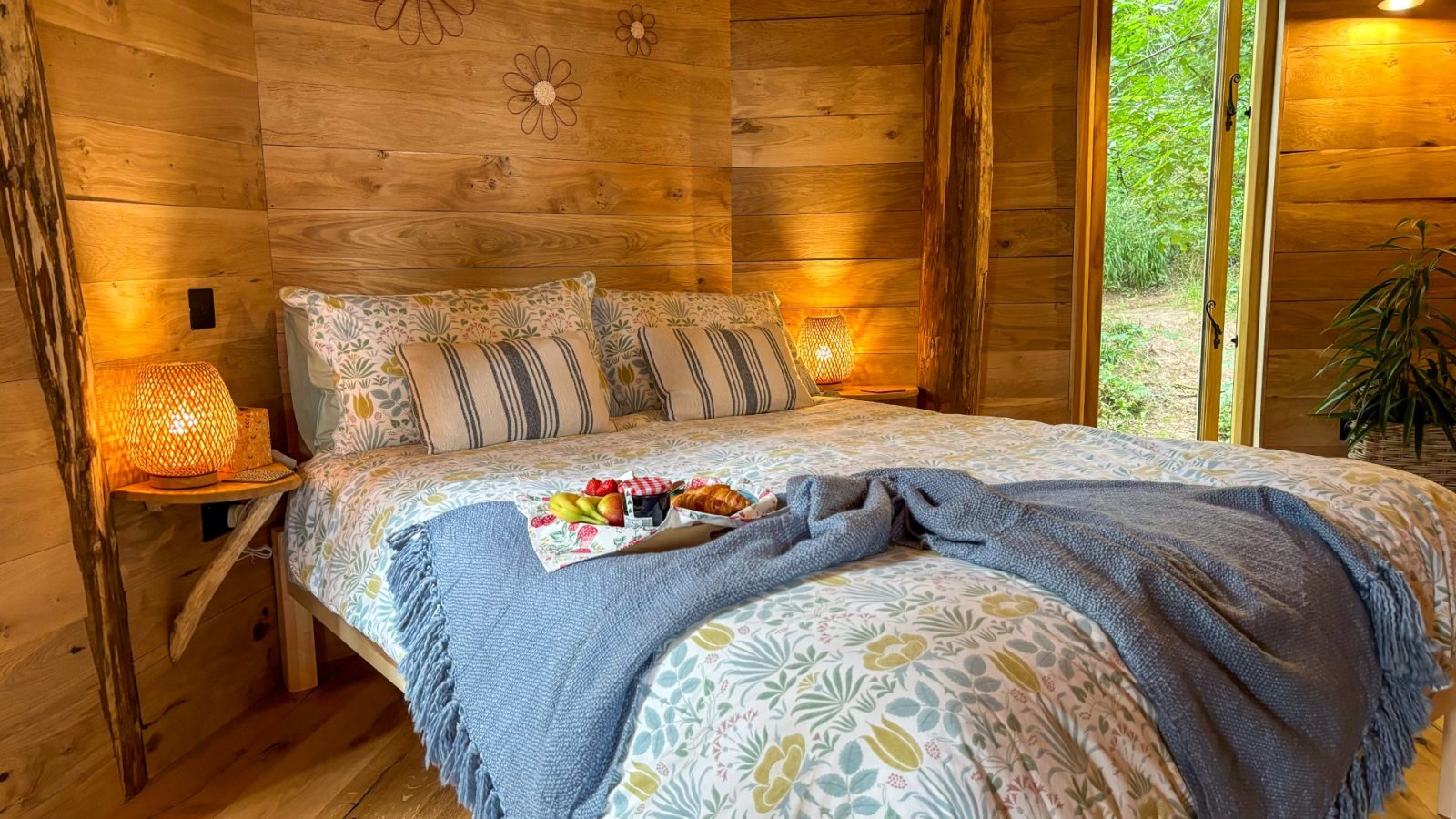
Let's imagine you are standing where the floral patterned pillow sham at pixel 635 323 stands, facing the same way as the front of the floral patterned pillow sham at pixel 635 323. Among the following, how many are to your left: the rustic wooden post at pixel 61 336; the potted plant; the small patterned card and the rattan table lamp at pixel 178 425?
1

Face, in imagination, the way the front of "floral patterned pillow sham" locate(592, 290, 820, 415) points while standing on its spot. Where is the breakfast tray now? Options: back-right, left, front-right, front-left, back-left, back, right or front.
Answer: front

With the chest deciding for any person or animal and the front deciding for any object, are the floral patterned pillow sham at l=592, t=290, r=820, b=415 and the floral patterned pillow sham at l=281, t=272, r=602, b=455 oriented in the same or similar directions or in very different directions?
same or similar directions

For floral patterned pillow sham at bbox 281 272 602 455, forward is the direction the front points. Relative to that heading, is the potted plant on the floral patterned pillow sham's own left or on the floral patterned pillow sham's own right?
on the floral patterned pillow sham's own left

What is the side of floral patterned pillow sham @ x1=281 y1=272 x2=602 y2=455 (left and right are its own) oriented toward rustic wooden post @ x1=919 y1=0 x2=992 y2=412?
left

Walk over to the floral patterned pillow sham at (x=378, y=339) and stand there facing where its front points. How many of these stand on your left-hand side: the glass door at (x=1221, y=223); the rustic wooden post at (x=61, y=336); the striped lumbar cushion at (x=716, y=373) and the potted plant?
3

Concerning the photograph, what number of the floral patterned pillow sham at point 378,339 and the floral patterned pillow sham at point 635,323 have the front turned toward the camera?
2

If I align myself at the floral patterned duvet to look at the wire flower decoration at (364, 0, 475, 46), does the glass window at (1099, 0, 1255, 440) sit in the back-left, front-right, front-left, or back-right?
front-right

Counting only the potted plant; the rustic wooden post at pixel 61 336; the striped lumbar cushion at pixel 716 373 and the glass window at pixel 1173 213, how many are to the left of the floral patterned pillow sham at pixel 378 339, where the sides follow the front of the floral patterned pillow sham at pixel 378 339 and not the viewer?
3

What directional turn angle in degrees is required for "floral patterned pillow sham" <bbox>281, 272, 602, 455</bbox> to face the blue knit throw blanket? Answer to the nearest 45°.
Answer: approximately 45° to its left

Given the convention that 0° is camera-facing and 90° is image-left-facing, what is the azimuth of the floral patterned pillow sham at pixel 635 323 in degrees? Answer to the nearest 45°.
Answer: approximately 0°

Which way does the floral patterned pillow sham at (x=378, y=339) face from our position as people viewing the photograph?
facing the viewer
